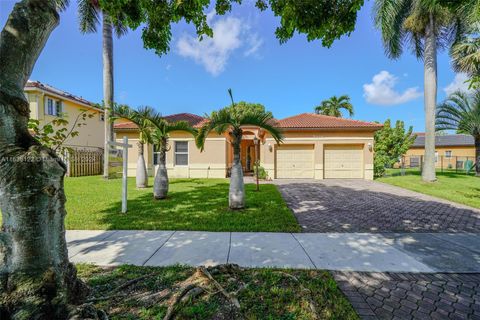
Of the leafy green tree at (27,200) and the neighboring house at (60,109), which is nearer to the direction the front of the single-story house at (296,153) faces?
the leafy green tree

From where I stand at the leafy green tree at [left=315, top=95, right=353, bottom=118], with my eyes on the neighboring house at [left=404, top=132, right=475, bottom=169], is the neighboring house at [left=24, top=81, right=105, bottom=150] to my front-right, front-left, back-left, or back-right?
back-right

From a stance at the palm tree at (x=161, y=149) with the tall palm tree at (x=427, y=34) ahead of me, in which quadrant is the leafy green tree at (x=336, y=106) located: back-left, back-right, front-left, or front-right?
front-left

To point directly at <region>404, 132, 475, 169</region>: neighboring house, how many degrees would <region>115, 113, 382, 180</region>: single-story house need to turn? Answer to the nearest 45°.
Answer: approximately 135° to its left

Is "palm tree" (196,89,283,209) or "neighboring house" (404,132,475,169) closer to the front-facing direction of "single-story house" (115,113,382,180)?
the palm tree

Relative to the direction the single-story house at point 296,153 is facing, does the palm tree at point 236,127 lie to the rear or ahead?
ahead

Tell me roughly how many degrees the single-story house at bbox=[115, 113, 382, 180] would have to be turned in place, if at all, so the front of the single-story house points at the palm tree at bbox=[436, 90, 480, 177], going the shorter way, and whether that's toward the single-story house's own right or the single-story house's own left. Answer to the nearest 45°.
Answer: approximately 90° to the single-story house's own left

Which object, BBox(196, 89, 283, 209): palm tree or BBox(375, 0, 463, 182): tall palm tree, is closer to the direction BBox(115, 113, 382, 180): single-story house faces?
the palm tree

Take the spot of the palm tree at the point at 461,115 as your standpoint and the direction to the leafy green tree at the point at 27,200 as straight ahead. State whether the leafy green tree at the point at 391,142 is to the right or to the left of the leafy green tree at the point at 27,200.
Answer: right

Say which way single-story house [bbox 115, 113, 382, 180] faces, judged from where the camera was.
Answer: facing the viewer

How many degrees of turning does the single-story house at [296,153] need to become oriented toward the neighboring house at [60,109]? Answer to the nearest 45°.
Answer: approximately 90° to its right

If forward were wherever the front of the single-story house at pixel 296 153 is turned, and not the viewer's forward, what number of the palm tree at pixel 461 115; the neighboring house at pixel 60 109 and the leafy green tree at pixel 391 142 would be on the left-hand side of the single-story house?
2

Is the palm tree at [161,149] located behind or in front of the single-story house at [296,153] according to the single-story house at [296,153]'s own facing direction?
in front

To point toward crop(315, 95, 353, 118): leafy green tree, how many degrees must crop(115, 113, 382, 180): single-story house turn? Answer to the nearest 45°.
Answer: approximately 135° to its left

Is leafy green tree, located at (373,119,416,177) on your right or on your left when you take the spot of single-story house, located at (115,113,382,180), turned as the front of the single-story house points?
on your left
